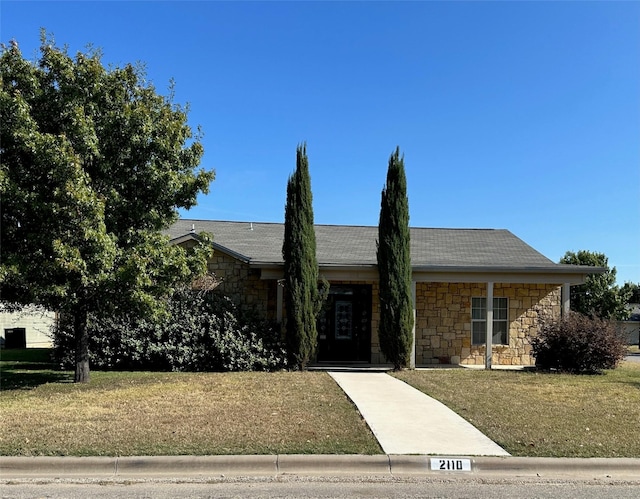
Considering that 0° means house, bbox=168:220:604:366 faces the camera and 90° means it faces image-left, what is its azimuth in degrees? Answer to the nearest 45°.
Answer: approximately 0°

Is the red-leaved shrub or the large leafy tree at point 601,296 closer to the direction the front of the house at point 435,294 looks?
the red-leaved shrub

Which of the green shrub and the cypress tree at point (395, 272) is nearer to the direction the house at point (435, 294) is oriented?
the cypress tree

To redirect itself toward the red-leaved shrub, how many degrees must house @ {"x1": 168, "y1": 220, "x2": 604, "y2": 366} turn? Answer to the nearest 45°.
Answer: approximately 45° to its left

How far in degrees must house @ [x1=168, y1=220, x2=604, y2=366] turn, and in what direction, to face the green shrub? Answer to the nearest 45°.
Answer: approximately 45° to its right

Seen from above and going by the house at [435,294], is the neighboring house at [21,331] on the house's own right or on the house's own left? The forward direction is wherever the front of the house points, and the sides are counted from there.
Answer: on the house's own right

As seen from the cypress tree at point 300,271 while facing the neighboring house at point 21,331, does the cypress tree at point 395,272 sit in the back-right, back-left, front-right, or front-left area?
back-right

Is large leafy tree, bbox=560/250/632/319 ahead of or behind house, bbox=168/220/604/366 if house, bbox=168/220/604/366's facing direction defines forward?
behind
